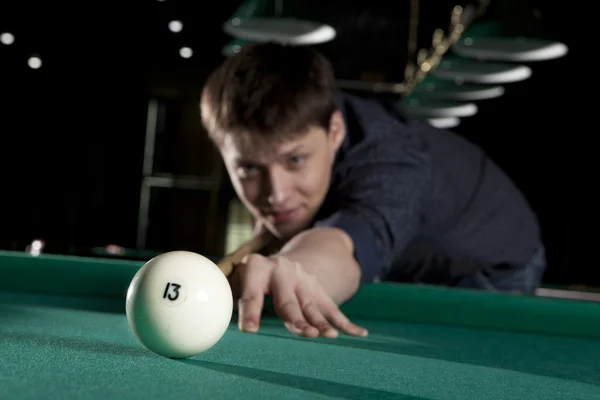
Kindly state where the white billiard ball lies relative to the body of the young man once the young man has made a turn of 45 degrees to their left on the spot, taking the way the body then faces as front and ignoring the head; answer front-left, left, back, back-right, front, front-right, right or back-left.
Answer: front

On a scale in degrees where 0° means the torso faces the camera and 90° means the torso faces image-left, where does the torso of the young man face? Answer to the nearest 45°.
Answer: approximately 45°
